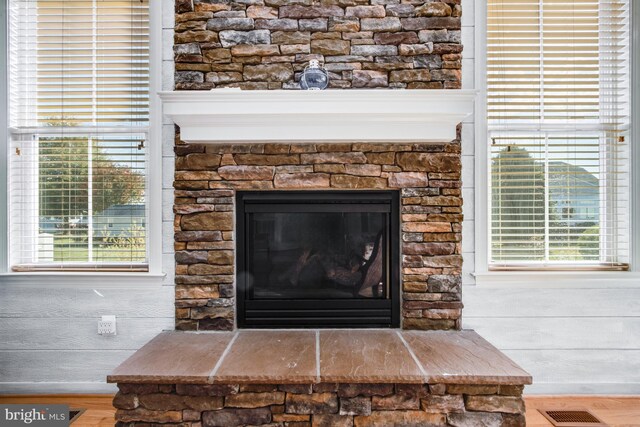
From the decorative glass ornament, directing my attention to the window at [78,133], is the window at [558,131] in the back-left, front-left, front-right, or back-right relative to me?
back-right

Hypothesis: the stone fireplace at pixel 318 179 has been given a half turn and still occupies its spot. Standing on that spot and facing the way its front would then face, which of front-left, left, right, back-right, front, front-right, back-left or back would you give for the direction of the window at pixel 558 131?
right

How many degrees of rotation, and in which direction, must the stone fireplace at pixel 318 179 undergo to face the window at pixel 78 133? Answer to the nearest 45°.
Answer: approximately 90° to its right

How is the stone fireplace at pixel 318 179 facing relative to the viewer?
toward the camera
